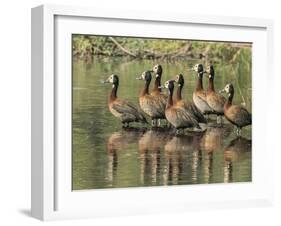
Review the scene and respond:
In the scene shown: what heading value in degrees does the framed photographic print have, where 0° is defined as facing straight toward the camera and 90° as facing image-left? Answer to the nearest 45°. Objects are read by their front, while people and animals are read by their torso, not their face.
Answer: approximately 315°
